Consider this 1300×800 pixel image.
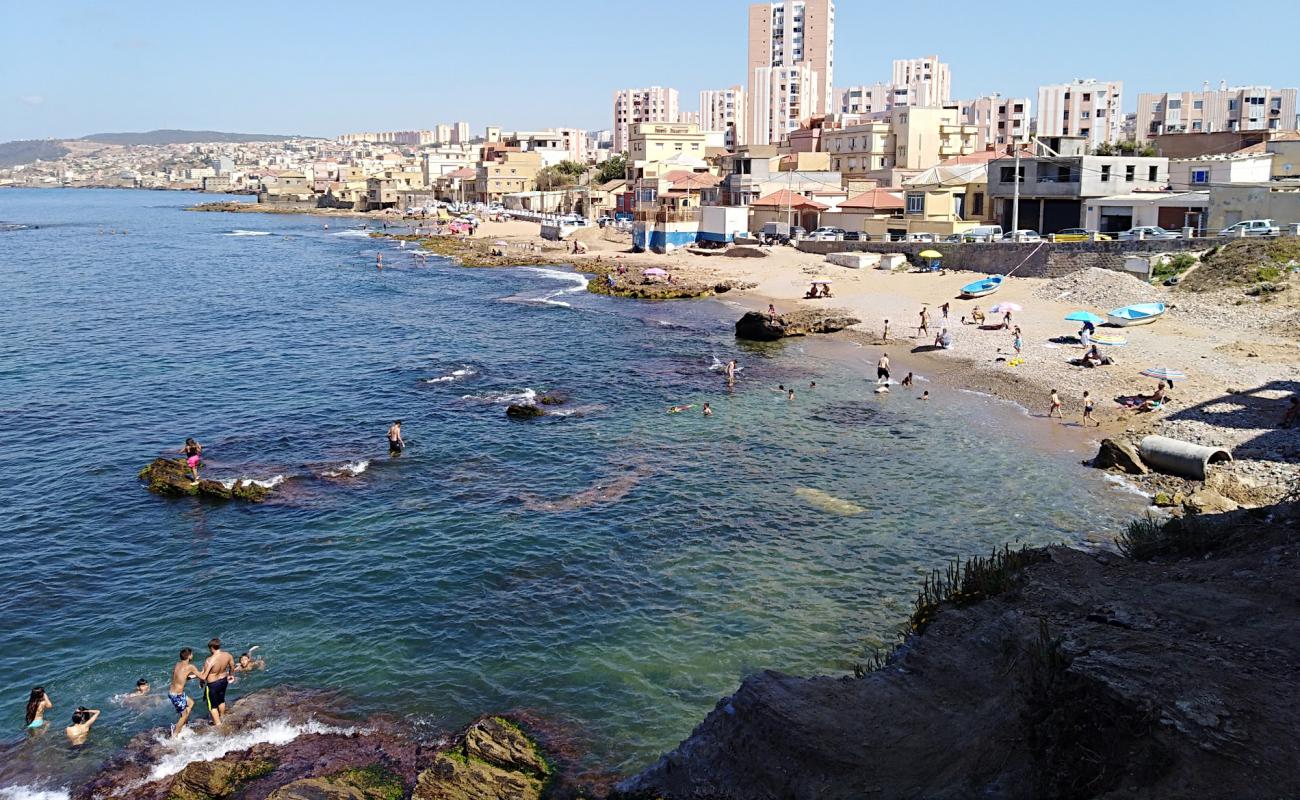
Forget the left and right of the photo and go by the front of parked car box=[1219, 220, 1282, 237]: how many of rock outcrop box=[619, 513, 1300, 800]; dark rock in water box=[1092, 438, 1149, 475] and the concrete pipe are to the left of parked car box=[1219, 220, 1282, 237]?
3

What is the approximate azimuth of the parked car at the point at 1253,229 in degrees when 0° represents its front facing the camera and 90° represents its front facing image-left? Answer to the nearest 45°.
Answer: approximately 90°

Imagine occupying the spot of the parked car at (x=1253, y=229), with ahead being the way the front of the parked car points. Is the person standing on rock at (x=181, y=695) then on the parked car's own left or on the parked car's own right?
on the parked car's own left

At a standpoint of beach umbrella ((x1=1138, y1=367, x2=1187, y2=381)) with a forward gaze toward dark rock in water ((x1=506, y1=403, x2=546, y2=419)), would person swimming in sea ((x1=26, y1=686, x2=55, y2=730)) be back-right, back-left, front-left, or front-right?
front-left

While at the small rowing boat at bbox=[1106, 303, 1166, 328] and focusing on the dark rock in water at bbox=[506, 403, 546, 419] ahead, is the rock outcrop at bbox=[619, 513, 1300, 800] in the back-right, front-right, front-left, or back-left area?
front-left

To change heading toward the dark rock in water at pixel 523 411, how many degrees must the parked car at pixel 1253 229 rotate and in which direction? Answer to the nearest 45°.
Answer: approximately 45° to its left

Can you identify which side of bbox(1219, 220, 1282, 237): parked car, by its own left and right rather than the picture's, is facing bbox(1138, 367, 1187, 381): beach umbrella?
left

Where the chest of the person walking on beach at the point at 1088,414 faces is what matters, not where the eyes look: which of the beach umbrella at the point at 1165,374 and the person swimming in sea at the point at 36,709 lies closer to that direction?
the person swimming in sea
